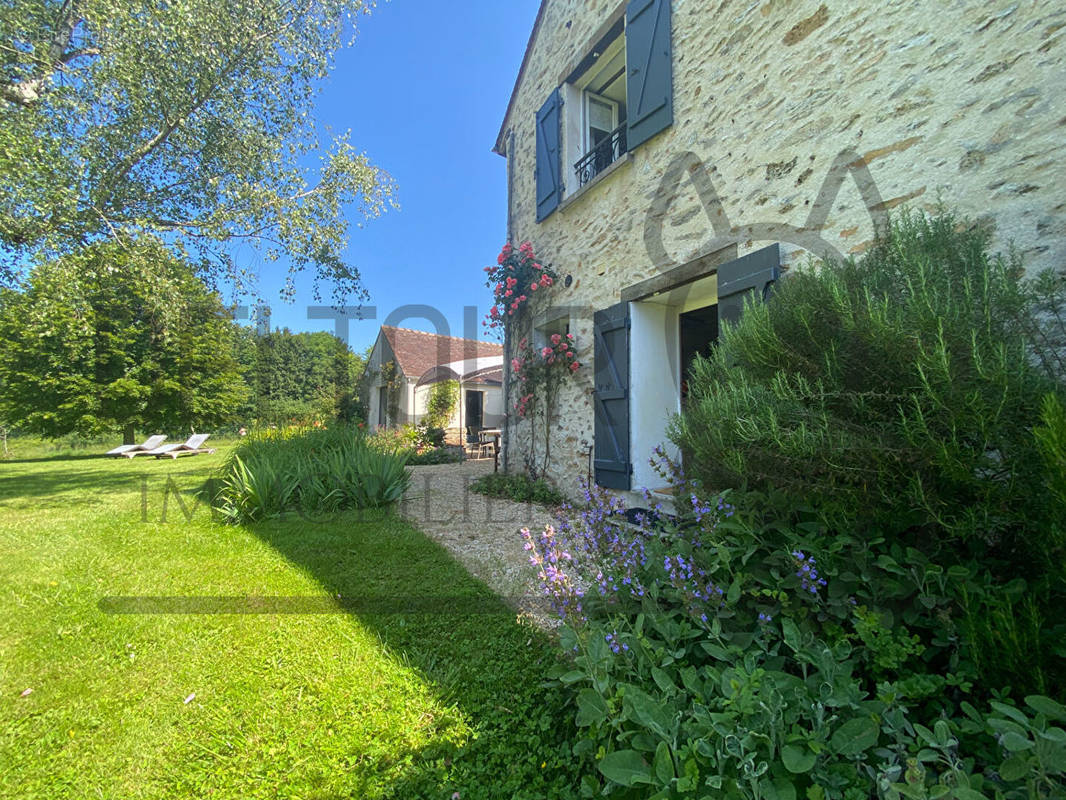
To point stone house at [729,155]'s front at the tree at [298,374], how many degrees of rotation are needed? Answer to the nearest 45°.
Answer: approximately 90° to its right

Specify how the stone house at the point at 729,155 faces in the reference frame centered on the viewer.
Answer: facing the viewer and to the left of the viewer

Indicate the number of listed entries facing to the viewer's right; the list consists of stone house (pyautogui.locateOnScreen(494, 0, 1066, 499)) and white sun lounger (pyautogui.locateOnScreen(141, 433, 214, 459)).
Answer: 0

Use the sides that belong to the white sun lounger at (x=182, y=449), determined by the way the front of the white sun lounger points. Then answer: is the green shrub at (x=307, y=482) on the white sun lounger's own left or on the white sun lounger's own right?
on the white sun lounger's own left

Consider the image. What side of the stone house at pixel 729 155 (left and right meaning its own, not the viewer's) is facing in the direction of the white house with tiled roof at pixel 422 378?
right

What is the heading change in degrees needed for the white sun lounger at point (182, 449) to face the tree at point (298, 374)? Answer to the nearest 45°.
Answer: approximately 135° to its right

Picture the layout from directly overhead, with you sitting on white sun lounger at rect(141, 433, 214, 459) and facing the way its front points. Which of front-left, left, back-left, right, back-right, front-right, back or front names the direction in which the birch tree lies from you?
left

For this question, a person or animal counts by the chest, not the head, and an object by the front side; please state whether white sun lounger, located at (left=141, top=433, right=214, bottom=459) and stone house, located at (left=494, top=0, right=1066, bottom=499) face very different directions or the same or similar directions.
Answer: same or similar directions

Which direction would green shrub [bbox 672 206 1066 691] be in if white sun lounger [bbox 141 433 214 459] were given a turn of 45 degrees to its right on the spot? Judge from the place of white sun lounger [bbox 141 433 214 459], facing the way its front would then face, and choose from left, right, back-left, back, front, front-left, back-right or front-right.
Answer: back-left

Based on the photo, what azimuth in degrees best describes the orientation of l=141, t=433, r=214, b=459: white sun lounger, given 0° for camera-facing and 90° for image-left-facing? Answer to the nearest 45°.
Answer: approximately 90°
